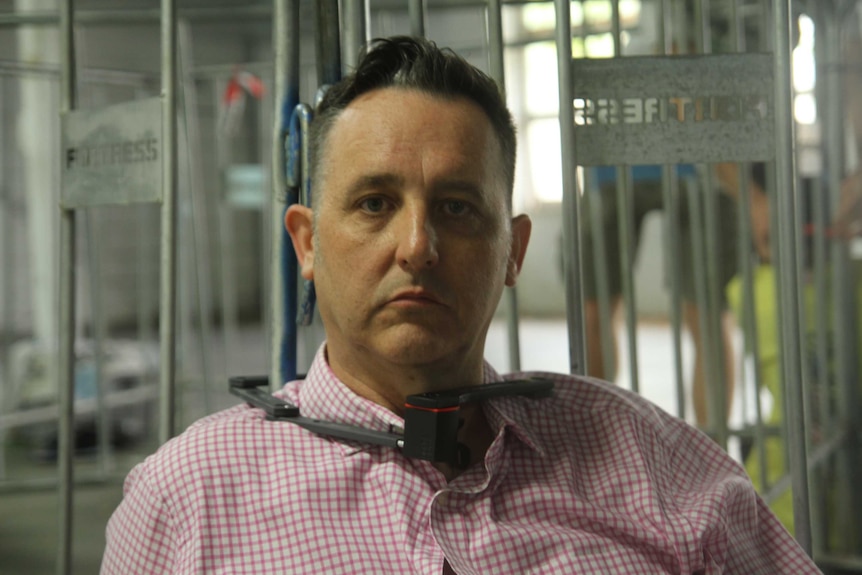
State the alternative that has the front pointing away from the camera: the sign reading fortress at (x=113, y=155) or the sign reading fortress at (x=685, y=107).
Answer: the sign reading fortress at (x=685, y=107)

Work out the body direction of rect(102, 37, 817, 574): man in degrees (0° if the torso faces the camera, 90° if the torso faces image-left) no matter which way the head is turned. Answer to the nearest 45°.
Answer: approximately 0°

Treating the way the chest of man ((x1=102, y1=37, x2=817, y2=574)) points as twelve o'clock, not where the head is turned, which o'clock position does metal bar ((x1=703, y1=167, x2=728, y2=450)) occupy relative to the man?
The metal bar is roughly at 7 o'clock from the man.

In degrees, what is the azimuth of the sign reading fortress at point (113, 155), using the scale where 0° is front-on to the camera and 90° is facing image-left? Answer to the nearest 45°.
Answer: approximately 45°

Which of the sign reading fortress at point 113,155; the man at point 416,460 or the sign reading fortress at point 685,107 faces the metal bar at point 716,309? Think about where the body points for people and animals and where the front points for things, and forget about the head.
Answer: the sign reading fortress at point 685,107

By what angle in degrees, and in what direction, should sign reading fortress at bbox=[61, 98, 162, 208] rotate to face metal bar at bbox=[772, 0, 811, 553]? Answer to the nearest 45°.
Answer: approximately 135° to its left

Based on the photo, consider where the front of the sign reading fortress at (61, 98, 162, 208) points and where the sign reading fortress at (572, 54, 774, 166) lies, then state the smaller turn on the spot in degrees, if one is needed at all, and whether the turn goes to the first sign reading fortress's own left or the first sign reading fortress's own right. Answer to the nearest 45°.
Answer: approximately 135° to the first sign reading fortress's own left

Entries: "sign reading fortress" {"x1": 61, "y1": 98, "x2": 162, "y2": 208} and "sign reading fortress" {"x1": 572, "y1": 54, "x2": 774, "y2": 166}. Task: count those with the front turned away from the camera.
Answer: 1

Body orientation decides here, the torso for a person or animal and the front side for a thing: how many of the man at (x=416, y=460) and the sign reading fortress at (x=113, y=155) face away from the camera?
0

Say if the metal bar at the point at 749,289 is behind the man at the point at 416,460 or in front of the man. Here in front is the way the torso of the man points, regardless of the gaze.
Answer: behind

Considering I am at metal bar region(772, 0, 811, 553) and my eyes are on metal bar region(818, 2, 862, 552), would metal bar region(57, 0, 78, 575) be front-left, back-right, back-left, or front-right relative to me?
back-left

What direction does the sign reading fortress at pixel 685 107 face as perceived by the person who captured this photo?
facing away from the viewer

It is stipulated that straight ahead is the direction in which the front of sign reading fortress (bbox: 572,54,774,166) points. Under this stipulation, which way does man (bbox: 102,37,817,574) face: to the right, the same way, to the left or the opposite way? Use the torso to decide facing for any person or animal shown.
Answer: the opposite way

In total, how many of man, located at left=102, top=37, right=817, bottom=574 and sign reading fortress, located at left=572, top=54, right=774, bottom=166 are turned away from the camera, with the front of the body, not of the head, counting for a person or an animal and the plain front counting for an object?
1
